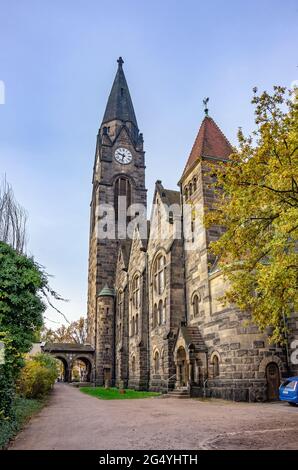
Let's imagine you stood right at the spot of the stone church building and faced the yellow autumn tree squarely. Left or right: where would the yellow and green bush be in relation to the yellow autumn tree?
right
